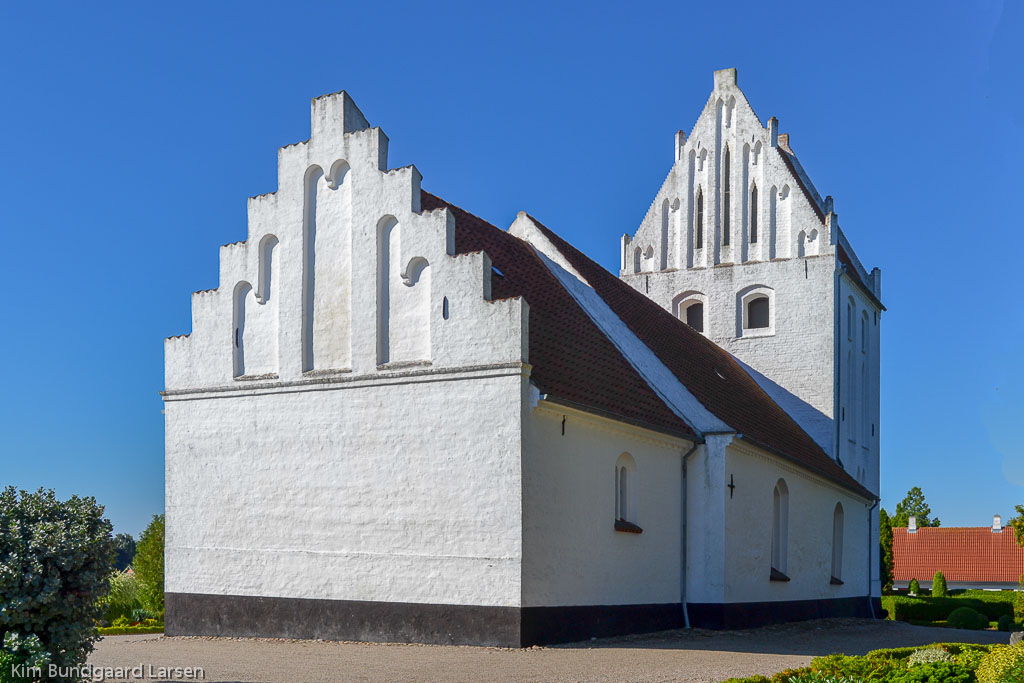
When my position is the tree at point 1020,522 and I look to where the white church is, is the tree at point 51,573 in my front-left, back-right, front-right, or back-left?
front-left
